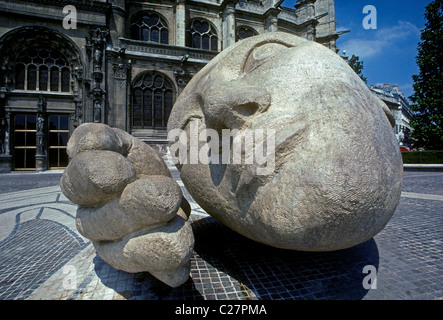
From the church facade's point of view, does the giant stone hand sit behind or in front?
in front

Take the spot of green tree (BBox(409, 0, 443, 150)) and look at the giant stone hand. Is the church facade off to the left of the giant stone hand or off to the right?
right

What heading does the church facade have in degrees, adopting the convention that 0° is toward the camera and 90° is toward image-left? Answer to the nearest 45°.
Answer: approximately 0°

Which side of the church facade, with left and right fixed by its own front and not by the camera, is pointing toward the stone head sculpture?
front

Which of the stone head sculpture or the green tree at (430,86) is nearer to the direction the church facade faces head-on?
the stone head sculpture

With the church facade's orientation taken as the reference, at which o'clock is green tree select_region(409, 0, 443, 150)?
The green tree is roughly at 9 o'clock from the church facade.

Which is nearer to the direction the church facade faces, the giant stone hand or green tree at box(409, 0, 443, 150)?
the giant stone hand
